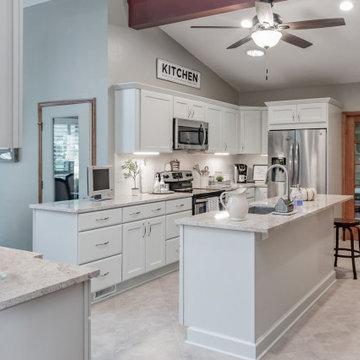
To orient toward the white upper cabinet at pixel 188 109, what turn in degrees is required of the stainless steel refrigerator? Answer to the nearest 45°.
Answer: approximately 45° to its right

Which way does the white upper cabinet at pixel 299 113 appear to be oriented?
toward the camera

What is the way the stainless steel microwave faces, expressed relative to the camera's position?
facing the viewer and to the right of the viewer

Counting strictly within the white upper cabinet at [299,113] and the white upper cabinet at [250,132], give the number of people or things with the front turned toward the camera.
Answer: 2

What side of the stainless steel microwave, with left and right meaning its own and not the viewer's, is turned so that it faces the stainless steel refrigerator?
left

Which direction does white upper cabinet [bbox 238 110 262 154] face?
toward the camera

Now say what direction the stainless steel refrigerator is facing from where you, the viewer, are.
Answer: facing the viewer

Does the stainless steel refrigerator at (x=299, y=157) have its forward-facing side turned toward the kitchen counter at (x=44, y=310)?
yes

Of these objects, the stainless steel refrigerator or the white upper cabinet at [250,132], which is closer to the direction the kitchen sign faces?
the stainless steel refrigerator

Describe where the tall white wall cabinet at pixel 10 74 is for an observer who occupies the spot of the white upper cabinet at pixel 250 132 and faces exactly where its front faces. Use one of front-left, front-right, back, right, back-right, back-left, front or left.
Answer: front
